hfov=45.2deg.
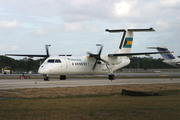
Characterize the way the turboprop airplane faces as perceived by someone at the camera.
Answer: facing the viewer and to the left of the viewer
